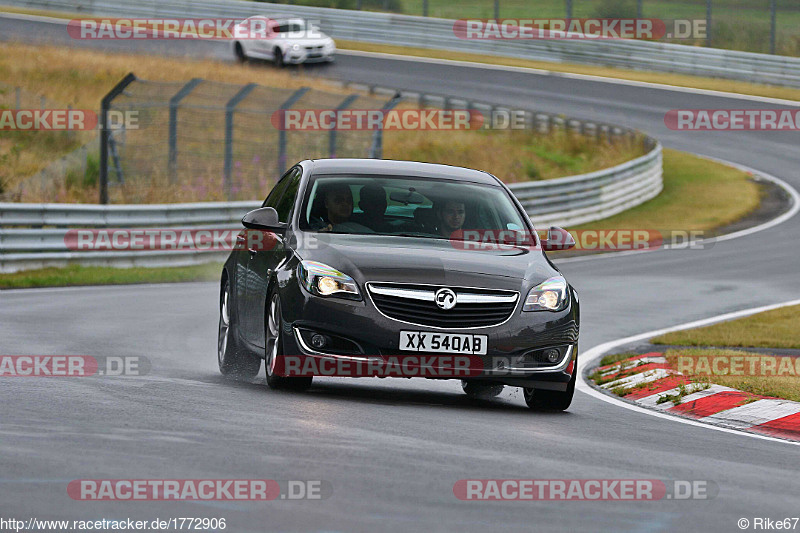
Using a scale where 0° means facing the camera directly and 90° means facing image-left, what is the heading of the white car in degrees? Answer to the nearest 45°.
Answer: approximately 315°

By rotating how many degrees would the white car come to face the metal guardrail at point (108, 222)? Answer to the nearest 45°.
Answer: approximately 45° to its right

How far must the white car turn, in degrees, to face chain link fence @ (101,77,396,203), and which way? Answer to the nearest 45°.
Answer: approximately 45° to its right

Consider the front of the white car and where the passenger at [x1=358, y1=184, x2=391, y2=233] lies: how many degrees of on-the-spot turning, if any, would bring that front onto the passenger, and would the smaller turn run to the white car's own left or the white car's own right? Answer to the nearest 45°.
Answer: approximately 45° to the white car's own right
